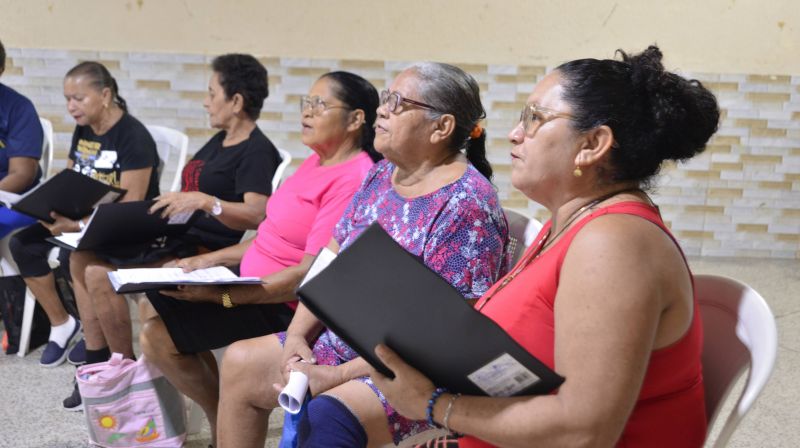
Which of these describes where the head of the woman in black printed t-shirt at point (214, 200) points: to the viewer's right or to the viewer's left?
to the viewer's left

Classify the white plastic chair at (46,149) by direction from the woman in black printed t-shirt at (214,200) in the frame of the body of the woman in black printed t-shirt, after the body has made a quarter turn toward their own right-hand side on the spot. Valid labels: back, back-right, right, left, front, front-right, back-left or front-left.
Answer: front-left

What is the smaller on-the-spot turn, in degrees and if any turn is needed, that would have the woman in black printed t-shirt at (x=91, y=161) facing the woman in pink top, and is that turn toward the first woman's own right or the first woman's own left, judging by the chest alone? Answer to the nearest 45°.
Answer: approximately 90° to the first woman's own left

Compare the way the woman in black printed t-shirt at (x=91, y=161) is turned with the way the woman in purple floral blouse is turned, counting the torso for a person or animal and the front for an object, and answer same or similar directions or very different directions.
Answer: same or similar directions

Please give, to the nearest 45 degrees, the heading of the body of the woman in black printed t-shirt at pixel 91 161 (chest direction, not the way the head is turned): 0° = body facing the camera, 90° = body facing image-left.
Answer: approximately 45°

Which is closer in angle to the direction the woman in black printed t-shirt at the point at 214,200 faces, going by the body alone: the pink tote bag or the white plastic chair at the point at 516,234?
the pink tote bag

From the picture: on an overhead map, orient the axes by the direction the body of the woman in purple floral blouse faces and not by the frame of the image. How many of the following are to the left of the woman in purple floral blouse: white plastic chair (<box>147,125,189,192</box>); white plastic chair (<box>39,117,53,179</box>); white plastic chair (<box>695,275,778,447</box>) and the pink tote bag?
1

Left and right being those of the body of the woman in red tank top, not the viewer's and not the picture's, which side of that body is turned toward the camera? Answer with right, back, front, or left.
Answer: left

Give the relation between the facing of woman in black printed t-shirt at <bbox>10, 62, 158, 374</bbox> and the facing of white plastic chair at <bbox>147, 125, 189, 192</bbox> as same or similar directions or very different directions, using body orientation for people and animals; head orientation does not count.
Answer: same or similar directions

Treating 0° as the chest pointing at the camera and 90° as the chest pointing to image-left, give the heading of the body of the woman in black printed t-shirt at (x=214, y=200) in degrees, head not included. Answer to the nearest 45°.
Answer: approximately 90°

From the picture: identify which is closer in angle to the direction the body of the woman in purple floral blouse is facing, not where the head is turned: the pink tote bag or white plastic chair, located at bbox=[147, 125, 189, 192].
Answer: the pink tote bag

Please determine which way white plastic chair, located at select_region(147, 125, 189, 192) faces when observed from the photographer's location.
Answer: facing the viewer and to the left of the viewer
